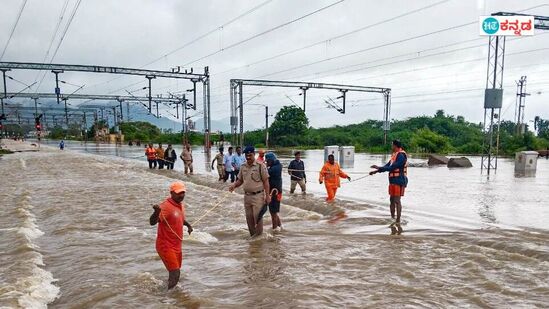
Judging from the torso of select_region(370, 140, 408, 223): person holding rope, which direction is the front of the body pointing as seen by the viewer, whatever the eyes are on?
to the viewer's left

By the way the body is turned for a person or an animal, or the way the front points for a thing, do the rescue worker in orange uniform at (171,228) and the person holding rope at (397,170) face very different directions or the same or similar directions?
very different directions

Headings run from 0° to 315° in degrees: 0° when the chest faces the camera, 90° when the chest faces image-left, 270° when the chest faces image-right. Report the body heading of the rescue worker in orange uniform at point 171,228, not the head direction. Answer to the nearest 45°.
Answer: approximately 315°

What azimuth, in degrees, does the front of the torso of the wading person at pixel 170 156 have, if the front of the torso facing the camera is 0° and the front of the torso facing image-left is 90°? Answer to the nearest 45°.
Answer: approximately 0°

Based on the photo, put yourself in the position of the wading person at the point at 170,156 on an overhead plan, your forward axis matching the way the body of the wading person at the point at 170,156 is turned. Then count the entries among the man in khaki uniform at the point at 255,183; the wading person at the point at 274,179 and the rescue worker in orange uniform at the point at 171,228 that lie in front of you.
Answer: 3

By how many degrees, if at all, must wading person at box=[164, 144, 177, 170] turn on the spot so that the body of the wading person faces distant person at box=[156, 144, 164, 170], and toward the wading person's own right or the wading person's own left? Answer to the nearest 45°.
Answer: approximately 135° to the wading person's own right

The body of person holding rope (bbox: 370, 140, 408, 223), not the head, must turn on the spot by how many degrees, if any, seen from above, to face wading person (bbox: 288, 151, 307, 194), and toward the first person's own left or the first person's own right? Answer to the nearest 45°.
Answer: approximately 45° to the first person's own right
